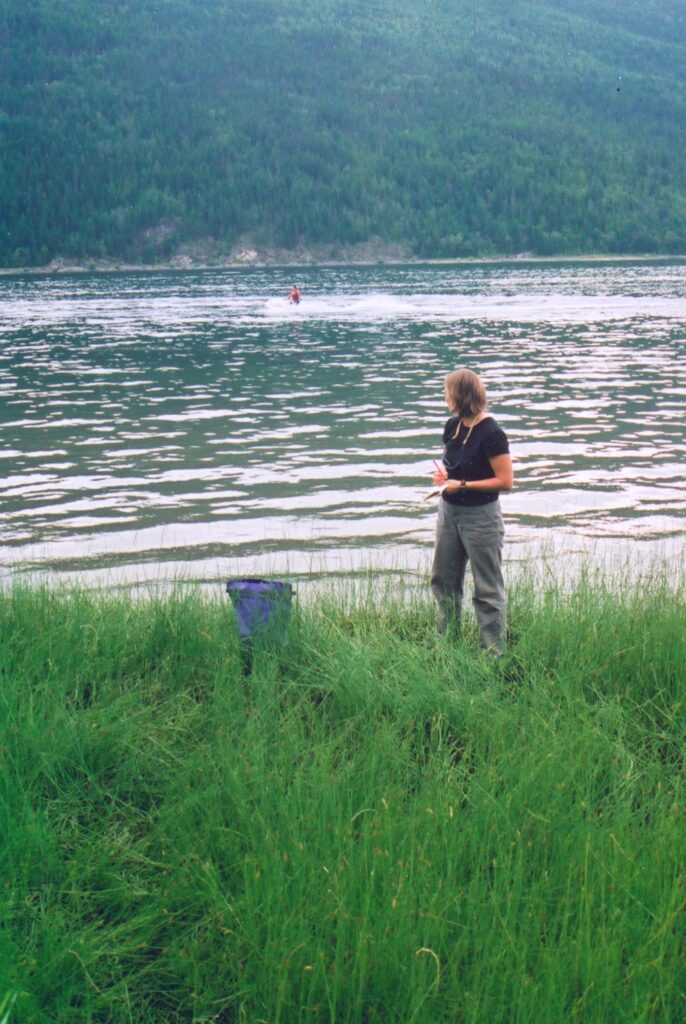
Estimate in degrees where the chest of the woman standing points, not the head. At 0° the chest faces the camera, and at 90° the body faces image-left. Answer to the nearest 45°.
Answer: approximately 45°
